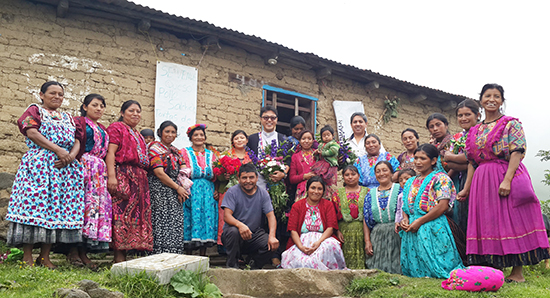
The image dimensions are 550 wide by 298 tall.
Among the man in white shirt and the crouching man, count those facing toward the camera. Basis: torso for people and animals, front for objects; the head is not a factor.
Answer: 2

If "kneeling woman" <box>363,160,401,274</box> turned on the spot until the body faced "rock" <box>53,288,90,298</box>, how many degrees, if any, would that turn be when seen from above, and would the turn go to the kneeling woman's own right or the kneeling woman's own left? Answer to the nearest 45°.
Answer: approximately 45° to the kneeling woman's own right

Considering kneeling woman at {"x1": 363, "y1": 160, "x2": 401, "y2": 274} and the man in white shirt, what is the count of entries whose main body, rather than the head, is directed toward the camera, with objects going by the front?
2

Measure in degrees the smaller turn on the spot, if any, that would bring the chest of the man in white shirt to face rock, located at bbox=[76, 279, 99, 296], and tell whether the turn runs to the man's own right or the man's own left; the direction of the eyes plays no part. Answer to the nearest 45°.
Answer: approximately 45° to the man's own right

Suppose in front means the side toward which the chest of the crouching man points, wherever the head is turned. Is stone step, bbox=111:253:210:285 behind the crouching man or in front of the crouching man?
in front

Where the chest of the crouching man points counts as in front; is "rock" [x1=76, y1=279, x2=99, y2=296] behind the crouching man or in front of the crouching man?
in front

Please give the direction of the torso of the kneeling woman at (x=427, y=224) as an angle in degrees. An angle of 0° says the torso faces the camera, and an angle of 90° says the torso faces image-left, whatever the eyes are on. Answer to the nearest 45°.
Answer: approximately 45°

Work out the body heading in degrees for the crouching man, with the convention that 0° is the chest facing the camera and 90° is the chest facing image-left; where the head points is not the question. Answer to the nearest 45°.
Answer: approximately 0°

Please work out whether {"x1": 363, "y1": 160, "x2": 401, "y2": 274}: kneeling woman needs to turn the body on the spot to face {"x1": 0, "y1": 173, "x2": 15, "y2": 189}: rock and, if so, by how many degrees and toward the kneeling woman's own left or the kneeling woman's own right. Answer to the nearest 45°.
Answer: approximately 90° to the kneeling woman's own right
